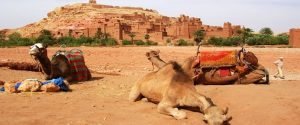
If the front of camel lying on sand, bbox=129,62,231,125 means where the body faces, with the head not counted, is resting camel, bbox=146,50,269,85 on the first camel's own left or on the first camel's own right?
on the first camel's own left

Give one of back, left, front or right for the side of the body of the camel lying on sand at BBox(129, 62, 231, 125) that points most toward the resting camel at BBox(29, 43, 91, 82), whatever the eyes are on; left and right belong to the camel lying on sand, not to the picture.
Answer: back

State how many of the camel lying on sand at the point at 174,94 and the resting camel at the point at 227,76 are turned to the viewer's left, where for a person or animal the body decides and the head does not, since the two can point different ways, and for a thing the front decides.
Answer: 1

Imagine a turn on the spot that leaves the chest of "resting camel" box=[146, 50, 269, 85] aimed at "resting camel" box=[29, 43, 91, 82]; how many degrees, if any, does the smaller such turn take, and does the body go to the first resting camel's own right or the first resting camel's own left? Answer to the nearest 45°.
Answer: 0° — it already faces it

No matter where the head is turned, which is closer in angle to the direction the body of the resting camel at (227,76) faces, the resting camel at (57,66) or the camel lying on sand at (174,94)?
the resting camel

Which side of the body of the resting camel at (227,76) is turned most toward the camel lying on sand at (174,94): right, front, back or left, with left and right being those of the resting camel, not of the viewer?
left

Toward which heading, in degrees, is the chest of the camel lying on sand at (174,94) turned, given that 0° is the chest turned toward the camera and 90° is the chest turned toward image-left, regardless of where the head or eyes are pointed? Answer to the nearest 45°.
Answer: approximately 315°

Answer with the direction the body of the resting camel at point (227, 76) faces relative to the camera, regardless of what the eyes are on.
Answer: to the viewer's left

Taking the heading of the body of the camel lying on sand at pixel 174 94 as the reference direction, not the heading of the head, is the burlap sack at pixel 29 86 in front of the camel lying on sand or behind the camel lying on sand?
behind
